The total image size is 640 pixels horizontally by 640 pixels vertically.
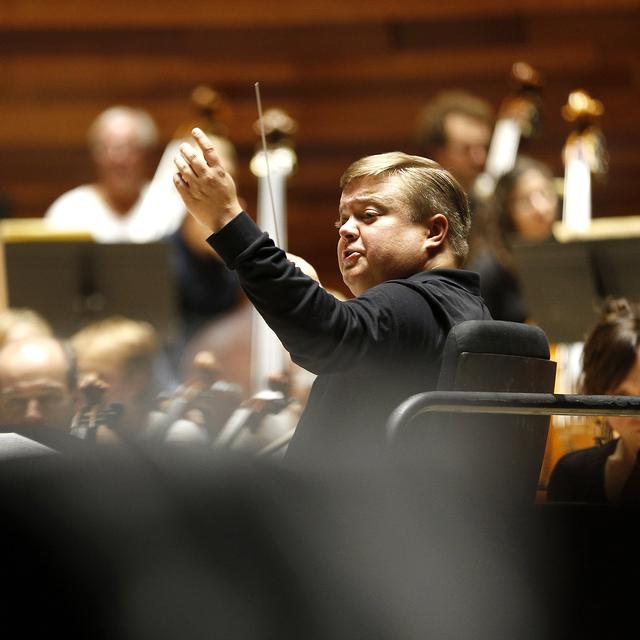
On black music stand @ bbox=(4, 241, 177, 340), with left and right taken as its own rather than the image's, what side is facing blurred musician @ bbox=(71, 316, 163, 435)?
back

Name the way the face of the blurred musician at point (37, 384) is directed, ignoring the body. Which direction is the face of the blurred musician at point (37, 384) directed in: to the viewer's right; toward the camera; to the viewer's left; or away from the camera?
toward the camera

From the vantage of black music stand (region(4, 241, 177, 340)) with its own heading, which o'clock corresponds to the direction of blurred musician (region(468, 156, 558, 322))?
The blurred musician is roughly at 3 o'clock from the black music stand.

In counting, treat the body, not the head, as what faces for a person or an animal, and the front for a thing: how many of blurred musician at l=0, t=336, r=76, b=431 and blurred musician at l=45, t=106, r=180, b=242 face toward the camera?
2

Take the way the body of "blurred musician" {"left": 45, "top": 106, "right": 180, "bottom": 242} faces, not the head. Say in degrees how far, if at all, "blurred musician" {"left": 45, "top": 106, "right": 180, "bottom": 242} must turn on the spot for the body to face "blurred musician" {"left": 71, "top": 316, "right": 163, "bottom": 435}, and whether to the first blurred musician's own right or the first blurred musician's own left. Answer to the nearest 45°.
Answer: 0° — they already face them

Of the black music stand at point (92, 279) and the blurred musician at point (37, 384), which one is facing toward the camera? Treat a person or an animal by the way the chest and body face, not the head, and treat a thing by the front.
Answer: the blurred musician

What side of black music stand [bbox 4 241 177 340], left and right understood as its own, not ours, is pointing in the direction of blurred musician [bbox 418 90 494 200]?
right

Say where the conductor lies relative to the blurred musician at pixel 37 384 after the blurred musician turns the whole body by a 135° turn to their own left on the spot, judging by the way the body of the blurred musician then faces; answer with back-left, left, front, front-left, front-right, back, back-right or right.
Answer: right

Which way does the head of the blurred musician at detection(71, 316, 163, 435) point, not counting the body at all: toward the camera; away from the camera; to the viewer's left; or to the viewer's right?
toward the camera

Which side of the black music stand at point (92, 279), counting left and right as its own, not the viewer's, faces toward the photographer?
back

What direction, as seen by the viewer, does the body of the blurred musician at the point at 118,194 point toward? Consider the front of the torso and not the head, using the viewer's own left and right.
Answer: facing the viewer

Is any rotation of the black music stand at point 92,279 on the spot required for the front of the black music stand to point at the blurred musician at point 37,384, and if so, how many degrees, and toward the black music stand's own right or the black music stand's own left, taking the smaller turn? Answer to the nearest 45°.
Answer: approximately 180°

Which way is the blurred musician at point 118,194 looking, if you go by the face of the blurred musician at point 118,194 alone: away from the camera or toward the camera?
toward the camera

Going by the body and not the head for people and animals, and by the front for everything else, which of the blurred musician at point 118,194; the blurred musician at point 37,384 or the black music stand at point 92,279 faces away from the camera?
the black music stand

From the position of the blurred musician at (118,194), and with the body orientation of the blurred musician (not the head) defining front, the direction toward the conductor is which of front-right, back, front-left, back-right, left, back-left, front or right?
front

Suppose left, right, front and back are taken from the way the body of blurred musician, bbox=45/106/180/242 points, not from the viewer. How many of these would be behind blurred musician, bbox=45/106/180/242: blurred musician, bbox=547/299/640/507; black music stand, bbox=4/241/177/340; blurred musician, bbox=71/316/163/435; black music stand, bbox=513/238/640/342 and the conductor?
0
